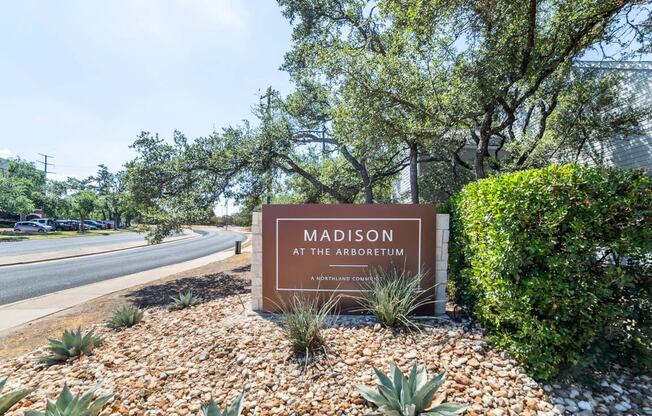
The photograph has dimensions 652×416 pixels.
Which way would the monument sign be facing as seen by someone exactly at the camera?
facing the viewer

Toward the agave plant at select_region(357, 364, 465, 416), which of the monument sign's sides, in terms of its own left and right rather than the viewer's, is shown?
front

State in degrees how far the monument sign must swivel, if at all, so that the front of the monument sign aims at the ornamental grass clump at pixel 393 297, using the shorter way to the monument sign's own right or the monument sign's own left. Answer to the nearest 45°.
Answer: approximately 45° to the monument sign's own left

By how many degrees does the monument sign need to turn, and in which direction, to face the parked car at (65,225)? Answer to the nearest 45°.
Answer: approximately 135° to its right

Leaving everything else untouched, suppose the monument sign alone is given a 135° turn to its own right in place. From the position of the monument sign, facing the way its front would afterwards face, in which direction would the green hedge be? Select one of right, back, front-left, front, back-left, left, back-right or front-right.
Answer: back

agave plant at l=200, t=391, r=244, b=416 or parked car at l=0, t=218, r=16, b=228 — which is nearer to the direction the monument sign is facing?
the agave plant

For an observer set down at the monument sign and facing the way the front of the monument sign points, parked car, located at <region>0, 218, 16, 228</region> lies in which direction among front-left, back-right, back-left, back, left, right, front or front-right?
back-right

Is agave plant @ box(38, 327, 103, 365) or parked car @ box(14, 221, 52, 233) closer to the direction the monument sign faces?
the agave plant

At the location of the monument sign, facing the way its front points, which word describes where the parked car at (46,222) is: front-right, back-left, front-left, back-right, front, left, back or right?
back-right

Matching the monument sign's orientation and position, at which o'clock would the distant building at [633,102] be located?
The distant building is roughly at 8 o'clock from the monument sign.

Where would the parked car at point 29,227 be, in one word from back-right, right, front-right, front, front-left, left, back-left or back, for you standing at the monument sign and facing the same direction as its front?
back-right

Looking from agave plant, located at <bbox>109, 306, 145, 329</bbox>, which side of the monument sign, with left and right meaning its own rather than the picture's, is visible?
right

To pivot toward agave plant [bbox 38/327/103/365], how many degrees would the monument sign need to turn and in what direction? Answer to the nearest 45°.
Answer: approximately 90° to its right

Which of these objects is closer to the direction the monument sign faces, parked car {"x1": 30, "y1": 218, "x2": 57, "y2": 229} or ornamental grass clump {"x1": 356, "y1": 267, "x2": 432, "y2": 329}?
the ornamental grass clump

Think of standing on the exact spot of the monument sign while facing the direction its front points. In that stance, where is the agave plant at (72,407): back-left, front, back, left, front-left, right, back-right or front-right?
front-right

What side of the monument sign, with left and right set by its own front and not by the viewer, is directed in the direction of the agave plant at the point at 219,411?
front
